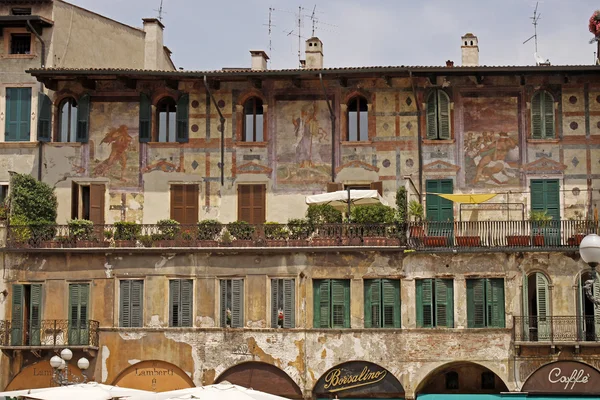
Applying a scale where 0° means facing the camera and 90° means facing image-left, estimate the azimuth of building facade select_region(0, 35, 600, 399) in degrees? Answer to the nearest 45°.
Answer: approximately 0°
